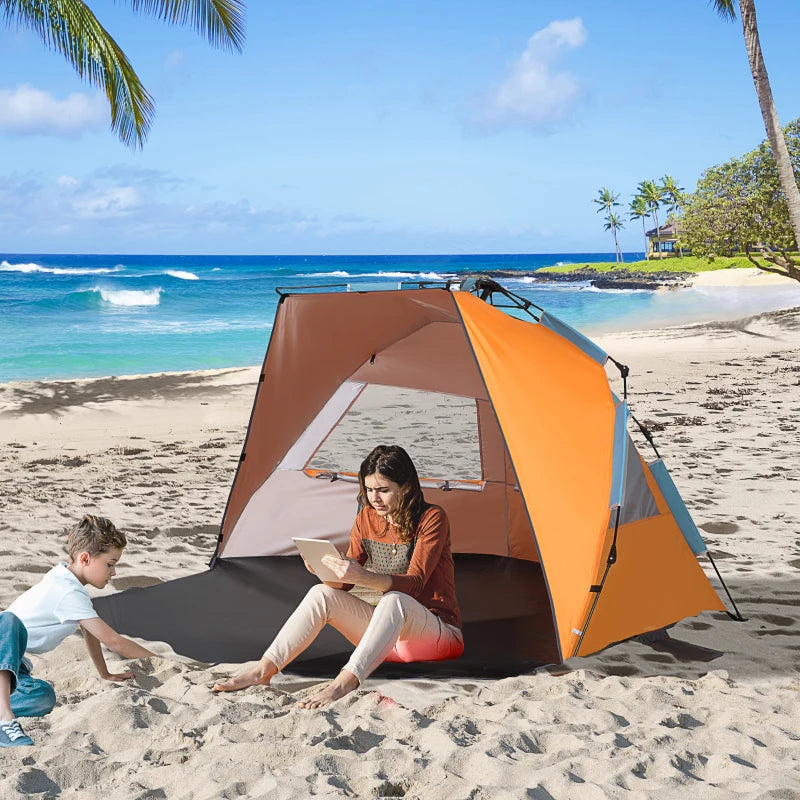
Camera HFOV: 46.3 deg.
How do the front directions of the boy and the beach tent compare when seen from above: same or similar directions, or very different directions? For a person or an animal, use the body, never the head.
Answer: very different directions

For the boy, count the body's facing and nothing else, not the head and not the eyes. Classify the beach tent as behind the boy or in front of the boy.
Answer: in front

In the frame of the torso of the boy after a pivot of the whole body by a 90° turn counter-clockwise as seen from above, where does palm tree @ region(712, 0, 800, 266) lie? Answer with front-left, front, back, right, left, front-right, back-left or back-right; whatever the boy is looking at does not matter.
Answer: front-right

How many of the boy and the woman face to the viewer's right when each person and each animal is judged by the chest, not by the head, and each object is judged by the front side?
1

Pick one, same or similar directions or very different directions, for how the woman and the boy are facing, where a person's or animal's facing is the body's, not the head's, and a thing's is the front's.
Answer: very different directions

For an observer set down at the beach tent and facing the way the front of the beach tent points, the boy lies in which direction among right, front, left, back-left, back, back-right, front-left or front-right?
front

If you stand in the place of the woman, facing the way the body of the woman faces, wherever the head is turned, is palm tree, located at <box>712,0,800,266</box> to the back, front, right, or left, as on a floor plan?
back

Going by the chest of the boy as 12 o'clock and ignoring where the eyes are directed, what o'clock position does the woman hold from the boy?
The woman is roughly at 12 o'clock from the boy.

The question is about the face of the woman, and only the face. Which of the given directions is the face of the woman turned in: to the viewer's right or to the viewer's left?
to the viewer's left

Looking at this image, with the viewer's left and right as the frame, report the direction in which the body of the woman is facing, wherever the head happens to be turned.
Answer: facing the viewer and to the left of the viewer

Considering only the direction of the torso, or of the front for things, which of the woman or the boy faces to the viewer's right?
the boy

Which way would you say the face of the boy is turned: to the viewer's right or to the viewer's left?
to the viewer's right

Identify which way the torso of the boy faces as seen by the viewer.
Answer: to the viewer's right

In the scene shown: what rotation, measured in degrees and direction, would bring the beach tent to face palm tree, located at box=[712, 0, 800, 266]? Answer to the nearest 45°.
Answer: approximately 180°
